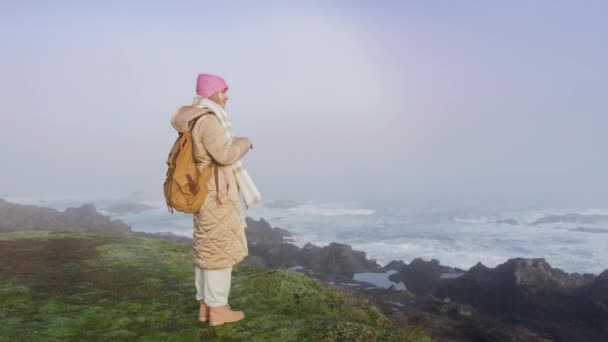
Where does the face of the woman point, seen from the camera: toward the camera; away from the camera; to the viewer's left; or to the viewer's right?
to the viewer's right

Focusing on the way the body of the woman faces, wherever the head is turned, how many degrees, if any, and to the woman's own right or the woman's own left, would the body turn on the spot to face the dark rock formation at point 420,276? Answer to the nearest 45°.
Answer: approximately 45° to the woman's own left

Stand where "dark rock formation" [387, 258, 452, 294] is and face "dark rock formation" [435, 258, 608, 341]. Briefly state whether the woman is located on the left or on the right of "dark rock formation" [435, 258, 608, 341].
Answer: right

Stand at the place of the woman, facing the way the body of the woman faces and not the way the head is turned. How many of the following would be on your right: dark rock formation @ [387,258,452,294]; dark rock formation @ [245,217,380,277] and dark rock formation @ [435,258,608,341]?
0

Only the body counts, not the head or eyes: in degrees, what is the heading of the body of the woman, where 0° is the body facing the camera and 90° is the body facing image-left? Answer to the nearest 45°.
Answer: approximately 270°

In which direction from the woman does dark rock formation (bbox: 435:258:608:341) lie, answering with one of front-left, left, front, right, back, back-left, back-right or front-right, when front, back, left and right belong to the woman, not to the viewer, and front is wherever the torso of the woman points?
front-left
